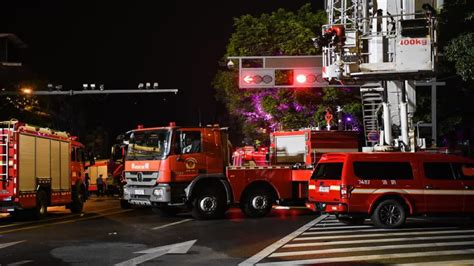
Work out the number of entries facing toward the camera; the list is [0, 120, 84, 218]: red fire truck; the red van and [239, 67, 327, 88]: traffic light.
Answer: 1

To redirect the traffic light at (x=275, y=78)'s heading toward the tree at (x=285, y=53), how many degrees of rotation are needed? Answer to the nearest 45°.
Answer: approximately 180°

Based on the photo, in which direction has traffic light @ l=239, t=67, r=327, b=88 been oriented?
toward the camera

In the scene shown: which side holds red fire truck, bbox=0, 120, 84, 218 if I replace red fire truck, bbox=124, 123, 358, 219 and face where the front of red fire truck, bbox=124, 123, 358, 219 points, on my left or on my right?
on my right

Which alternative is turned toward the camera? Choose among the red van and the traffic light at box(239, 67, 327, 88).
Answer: the traffic light

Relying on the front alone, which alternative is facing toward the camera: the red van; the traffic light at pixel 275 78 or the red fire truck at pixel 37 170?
the traffic light

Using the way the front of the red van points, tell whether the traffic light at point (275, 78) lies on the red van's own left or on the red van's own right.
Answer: on the red van's own left

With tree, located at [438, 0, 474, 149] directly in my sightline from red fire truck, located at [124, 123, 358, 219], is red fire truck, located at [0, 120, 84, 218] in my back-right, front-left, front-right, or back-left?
back-left

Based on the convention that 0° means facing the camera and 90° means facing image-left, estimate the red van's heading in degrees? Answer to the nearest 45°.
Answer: approximately 225°

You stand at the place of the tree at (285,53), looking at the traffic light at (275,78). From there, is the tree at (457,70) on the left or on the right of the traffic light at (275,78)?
left

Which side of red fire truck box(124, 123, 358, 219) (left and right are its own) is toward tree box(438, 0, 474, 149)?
back

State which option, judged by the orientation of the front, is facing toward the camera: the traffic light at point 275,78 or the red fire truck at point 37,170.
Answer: the traffic light

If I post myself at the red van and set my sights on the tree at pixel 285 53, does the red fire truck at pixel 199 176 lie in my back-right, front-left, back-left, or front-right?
front-left

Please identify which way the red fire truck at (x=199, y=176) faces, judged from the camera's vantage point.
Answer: facing the viewer and to the left of the viewer
